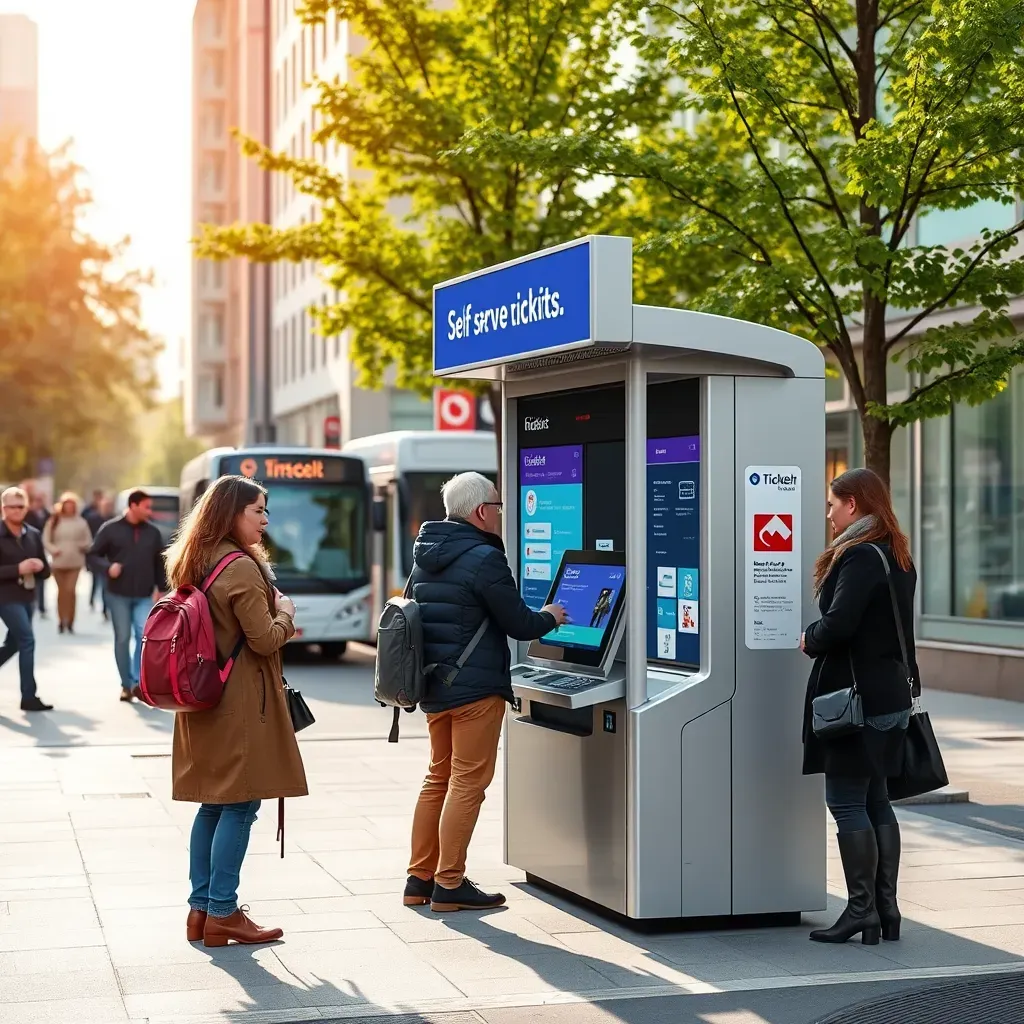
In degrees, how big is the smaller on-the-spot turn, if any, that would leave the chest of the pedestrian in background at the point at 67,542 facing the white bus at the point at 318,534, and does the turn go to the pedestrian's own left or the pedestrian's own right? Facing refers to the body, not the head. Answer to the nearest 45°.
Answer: approximately 45° to the pedestrian's own left

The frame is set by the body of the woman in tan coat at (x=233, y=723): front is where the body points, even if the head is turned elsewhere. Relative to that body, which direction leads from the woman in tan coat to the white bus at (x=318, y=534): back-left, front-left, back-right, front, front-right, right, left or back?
left

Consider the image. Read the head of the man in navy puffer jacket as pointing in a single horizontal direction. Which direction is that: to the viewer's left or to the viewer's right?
to the viewer's right

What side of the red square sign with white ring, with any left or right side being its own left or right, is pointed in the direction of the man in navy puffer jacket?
front

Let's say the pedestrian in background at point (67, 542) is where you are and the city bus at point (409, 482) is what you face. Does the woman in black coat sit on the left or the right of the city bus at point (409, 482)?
right

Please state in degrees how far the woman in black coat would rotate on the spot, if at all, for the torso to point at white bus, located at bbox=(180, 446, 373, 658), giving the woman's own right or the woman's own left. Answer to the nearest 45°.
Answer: approximately 45° to the woman's own right

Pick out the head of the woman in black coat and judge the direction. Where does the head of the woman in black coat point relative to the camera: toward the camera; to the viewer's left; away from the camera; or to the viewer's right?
to the viewer's left

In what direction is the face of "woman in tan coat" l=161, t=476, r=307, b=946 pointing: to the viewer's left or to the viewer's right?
to the viewer's right

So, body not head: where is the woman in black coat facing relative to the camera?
to the viewer's left
